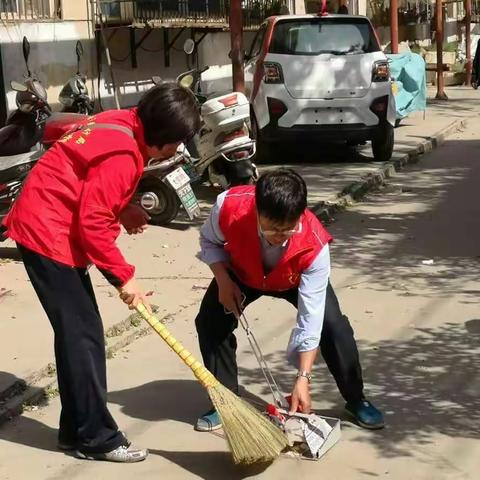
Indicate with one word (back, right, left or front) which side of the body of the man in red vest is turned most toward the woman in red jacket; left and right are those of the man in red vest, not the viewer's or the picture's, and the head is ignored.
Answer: right

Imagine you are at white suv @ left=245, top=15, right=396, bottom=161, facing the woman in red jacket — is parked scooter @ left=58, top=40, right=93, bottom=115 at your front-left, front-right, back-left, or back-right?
front-right

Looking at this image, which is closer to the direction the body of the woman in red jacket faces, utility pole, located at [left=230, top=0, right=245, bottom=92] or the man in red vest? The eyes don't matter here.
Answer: the man in red vest

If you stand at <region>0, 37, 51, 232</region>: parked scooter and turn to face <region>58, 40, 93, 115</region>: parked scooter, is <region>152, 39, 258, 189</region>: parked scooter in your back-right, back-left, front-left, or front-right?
front-right

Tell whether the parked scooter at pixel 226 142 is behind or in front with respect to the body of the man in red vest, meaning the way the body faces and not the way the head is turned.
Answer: behind

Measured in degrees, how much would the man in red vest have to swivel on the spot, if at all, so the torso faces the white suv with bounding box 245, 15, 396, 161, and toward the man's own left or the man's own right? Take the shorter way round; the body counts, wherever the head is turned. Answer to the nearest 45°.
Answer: approximately 180°

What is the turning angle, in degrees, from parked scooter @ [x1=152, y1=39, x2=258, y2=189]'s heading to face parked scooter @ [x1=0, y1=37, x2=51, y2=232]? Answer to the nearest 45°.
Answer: approximately 90° to its left

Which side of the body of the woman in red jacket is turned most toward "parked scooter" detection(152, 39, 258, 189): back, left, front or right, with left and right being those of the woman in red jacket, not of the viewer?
left

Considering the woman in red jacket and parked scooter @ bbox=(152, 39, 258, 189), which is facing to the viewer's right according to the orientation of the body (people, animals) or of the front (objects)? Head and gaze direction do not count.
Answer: the woman in red jacket

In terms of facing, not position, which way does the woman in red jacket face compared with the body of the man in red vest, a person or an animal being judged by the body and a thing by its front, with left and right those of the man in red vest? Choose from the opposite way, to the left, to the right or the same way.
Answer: to the left

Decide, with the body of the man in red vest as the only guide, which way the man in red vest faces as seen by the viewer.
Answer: toward the camera

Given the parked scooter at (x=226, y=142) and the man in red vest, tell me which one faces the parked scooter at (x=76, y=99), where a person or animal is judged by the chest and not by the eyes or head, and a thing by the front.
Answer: the parked scooter at (x=226, y=142)

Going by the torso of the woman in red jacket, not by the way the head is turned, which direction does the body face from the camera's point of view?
to the viewer's right

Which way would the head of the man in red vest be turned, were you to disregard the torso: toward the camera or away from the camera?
toward the camera

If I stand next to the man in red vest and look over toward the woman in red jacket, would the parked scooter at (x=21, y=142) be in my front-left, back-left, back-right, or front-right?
front-right
